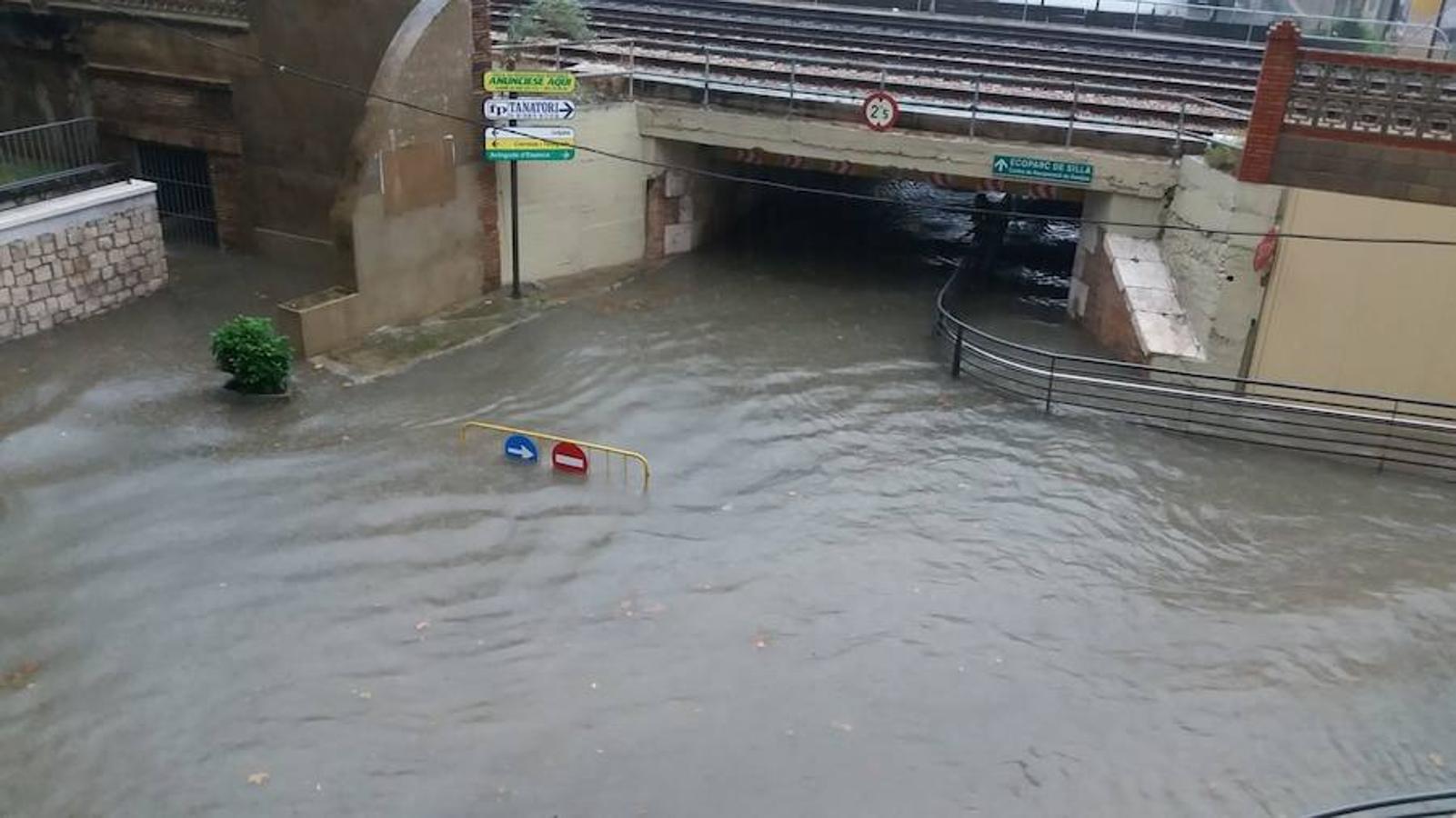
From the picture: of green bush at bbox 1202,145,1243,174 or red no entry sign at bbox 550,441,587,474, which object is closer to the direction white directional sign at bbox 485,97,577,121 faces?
the red no entry sign

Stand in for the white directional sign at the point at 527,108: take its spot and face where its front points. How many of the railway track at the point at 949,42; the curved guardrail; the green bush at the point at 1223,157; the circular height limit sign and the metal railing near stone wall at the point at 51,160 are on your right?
1

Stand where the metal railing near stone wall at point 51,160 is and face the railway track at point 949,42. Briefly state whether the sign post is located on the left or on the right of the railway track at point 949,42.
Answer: right

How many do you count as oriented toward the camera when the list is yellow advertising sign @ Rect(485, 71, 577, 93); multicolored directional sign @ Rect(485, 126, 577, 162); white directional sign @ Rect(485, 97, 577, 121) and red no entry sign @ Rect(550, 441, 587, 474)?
4

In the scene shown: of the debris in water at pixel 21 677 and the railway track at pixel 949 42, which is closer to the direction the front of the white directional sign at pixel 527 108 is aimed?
the debris in water

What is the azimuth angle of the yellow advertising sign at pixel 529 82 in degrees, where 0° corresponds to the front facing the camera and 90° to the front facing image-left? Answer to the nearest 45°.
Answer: approximately 0°

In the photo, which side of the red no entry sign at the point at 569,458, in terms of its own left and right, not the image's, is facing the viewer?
front

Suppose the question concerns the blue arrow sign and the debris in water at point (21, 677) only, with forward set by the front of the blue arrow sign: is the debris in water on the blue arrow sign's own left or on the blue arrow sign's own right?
on the blue arrow sign's own right

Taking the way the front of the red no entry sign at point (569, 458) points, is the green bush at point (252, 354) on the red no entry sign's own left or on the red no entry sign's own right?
on the red no entry sign's own right

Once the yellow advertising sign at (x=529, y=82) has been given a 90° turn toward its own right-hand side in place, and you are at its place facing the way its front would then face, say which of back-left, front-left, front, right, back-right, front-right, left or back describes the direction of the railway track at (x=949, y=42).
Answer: back-right

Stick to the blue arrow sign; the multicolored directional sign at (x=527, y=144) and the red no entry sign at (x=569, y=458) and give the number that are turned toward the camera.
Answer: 3

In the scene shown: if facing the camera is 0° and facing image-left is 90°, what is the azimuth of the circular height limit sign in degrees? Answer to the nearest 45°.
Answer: approximately 0°

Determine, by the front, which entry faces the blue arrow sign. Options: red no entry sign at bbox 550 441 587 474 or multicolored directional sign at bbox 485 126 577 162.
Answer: the multicolored directional sign

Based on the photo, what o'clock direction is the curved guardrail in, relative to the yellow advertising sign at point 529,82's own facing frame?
The curved guardrail is roughly at 10 o'clock from the yellow advertising sign.

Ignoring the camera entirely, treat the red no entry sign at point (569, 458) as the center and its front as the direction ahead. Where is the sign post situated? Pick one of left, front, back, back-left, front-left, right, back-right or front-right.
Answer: back

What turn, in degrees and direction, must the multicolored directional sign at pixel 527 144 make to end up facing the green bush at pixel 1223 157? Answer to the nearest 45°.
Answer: approximately 90° to its left

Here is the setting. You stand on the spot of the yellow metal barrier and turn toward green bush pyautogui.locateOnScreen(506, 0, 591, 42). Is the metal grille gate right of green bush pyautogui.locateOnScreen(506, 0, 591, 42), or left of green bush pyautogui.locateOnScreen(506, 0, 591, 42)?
left

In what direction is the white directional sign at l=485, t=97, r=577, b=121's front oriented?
toward the camera
